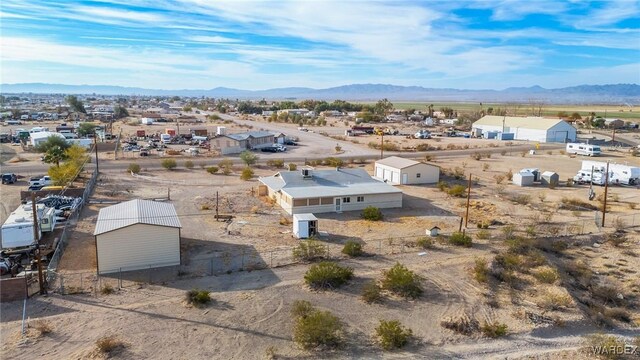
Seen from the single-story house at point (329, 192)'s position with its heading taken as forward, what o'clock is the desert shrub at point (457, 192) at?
The desert shrub is roughly at 8 o'clock from the single-story house.

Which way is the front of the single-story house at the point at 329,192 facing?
toward the camera

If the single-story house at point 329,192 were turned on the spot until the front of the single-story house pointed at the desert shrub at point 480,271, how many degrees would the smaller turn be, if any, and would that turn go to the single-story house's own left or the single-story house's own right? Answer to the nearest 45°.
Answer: approximately 45° to the single-story house's own left

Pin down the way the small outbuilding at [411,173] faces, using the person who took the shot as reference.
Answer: facing the viewer and to the left of the viewer

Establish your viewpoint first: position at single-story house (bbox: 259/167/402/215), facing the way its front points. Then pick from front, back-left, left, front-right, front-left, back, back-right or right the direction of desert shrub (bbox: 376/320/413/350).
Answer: front

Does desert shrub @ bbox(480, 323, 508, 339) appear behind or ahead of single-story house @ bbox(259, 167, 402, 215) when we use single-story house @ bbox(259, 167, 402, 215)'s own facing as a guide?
ahead

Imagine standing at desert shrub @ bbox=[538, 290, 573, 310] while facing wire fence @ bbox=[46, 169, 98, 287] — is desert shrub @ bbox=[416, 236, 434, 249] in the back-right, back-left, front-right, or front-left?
front-right

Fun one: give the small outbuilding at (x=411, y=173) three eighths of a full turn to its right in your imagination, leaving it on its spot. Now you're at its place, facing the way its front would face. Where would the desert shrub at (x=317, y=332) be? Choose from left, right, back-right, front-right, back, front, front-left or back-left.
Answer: back

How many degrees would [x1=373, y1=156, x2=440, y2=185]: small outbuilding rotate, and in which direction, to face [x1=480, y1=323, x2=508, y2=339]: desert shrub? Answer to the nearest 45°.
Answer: approximately 45° to its left

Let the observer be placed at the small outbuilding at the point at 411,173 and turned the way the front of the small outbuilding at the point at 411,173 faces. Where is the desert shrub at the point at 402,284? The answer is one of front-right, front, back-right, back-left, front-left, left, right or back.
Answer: front-left

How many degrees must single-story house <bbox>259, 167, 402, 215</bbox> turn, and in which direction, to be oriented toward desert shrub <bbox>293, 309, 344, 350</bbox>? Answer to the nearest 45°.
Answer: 0° — it already faces it

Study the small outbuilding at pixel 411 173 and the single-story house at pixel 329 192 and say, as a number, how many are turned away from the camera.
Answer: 0
